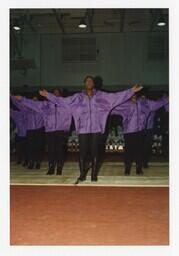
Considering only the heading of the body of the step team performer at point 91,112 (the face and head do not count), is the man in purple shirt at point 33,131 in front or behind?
behind

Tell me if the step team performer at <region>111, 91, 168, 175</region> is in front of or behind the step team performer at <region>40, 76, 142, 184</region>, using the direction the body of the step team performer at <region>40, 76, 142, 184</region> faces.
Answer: behind

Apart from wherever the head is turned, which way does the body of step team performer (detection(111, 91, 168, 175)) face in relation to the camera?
toward the camera

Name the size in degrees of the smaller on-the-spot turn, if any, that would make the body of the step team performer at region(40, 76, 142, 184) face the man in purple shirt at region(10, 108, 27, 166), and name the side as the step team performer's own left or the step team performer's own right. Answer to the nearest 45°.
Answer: approximately 135° to the step team performer's own right

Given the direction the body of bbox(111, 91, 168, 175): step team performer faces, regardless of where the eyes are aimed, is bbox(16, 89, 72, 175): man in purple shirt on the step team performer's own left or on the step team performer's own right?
on the step team performer's own right

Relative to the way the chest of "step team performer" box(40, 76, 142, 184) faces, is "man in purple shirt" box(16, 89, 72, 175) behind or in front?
behind

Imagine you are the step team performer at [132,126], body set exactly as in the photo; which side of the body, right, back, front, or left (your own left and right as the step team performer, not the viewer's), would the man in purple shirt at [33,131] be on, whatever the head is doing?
right

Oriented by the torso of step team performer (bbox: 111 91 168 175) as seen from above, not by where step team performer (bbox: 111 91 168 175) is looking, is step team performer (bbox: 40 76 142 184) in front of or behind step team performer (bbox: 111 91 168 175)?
in front

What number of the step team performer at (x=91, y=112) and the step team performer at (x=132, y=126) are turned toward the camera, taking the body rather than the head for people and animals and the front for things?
2

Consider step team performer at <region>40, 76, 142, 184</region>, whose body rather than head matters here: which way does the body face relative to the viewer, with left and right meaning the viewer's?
facing the viewer
